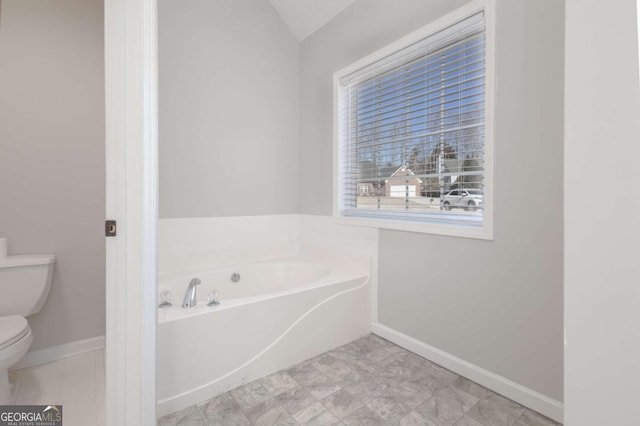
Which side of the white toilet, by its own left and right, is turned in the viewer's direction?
front

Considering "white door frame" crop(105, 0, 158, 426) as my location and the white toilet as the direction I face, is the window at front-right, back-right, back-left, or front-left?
back-right

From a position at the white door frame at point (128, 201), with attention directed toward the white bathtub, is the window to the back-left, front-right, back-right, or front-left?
front-right

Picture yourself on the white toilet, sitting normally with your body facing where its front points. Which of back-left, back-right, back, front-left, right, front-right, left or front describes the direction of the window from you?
front-left

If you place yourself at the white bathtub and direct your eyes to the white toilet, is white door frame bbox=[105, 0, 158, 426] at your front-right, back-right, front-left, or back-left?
front-left

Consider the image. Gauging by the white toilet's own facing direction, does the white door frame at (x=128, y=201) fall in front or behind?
in front

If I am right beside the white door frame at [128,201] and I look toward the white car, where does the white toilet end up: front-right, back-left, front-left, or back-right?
front-left

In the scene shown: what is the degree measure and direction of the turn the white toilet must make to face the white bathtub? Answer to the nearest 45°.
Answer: approximately 45° to its left
